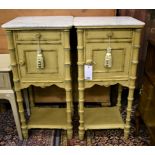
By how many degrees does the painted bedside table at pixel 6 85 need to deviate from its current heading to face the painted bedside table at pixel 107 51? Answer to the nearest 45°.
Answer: approximately 45° to its left

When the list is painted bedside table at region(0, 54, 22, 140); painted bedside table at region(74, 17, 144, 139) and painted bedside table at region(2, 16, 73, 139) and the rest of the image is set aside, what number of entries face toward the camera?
3

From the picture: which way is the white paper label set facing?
toward the camera

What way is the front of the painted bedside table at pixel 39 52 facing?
toward the camera

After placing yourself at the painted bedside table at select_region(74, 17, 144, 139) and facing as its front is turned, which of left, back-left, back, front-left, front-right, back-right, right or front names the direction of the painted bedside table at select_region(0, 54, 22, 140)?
right

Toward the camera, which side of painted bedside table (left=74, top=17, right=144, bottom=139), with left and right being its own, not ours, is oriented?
front
